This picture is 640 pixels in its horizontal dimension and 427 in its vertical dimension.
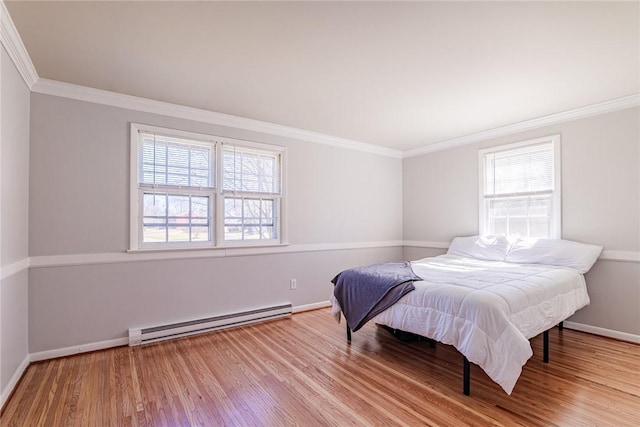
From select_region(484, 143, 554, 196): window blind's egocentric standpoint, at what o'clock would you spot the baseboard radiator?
The baseboard radiator is roughly at 12 o'clock from the window blind.

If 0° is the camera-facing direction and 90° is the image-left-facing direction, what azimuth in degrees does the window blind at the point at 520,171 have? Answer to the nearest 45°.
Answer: approximately 45°

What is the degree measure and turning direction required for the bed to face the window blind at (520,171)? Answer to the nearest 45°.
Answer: approximately 135° to its right

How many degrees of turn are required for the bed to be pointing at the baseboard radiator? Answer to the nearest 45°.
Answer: approximately 45° to its right

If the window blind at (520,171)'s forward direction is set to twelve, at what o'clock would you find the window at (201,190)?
The window is roughly at 12 o'clock from the window blind.

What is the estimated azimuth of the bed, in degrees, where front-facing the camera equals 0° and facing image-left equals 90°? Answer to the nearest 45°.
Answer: approximately 45°

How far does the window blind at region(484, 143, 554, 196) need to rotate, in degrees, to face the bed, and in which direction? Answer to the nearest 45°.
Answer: approximately 45° to its left
